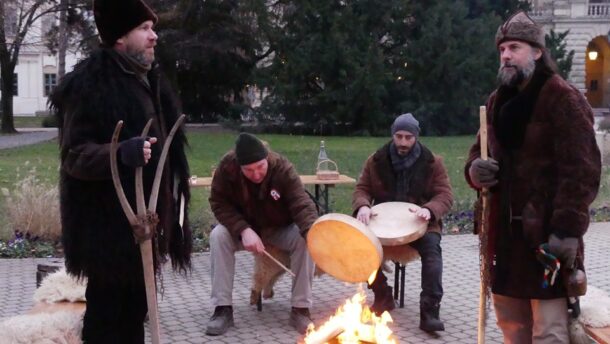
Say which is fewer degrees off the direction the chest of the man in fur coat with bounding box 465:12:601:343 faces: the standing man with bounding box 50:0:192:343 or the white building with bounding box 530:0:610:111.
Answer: the standing man

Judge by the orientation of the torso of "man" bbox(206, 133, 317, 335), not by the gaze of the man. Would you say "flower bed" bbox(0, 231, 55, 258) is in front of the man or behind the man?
behind

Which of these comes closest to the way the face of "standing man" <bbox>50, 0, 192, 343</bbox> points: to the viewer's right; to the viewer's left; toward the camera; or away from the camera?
to the viewer's right

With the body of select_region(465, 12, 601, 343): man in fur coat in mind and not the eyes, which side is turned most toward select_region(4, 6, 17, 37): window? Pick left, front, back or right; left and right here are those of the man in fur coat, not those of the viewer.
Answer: right

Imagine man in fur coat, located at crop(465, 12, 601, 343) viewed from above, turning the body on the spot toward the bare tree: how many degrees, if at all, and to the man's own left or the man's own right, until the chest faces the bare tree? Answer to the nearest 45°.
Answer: approximately 90° to the man's own right

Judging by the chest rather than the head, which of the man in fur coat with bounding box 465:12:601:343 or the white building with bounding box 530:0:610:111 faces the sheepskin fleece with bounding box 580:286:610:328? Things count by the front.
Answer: the white building

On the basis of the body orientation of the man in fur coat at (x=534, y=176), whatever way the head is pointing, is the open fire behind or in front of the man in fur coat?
in front

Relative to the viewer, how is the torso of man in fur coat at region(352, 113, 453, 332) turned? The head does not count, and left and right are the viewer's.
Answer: facing the viewer

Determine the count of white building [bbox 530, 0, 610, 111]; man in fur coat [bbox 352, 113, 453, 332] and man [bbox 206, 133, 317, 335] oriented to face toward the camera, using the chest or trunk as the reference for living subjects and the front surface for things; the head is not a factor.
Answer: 3

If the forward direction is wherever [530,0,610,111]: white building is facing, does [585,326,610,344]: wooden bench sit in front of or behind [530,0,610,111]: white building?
in front

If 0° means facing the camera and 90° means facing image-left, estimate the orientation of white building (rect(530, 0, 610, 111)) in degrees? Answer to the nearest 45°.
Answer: approximately 0°

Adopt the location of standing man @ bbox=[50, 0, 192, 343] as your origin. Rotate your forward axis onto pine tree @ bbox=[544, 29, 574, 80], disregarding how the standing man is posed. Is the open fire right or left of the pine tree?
right
